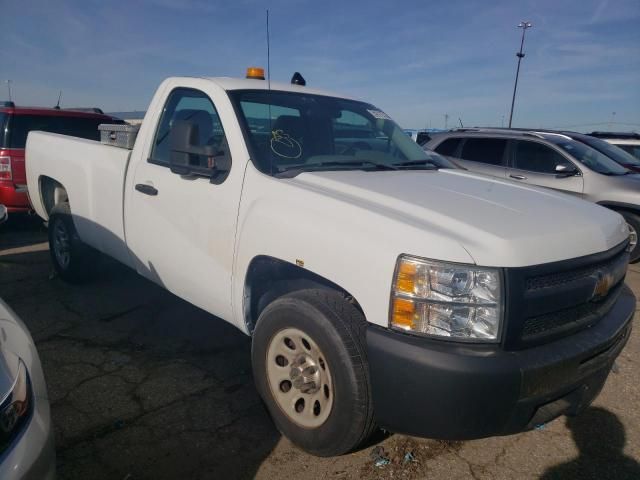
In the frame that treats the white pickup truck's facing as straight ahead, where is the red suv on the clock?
The red suv is roughly at 6 o'clock from the white pickup truck.

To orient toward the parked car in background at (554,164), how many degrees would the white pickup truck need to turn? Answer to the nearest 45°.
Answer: approximately 90° to its left

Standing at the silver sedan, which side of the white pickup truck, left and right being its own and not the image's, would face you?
right

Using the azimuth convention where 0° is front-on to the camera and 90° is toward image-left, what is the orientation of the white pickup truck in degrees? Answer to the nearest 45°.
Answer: approximately 315°

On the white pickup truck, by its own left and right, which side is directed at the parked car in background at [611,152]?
left

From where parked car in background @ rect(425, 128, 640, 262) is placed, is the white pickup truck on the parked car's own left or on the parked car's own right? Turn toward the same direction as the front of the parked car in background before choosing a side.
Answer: on the parked car's own right

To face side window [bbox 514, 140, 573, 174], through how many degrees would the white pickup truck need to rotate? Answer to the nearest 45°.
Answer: approximately 90° to its left

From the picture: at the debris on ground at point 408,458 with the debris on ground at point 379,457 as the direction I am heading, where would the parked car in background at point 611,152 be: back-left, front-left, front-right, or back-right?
back-right

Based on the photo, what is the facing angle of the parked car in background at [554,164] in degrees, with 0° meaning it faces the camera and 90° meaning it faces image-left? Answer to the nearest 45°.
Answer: approximately 315°

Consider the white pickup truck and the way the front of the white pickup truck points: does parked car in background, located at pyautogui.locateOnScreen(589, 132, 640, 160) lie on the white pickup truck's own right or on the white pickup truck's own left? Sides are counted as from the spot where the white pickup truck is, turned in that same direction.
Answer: on the white pickup truck's own left
